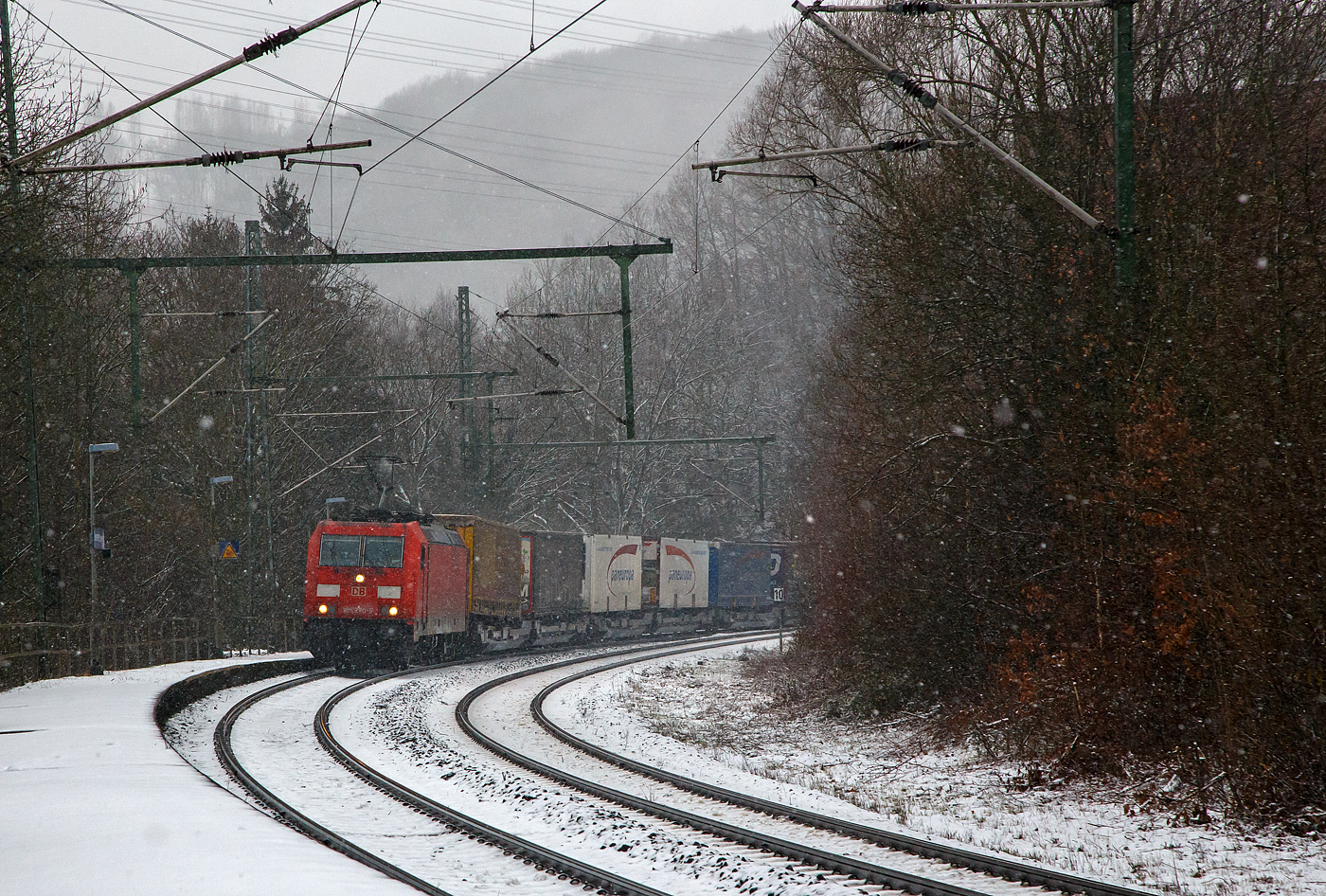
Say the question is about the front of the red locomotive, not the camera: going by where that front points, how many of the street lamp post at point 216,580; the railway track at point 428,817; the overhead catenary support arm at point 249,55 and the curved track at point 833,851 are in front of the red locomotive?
3

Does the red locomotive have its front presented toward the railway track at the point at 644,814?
yes

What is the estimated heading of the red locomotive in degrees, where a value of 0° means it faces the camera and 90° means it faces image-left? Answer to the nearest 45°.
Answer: approximately 0°

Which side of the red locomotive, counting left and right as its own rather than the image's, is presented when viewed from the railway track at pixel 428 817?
front

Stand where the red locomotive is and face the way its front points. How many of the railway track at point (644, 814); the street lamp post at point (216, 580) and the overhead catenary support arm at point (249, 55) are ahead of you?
2

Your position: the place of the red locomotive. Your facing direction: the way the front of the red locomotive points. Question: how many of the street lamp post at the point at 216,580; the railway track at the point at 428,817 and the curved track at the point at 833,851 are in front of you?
2

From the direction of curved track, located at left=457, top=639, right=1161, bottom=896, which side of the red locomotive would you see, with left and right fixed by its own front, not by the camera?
front

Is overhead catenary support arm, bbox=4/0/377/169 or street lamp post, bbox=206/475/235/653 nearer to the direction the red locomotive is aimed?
the overhead catenary support arm

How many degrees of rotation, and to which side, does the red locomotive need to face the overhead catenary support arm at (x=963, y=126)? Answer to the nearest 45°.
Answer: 0° — it already faces it
